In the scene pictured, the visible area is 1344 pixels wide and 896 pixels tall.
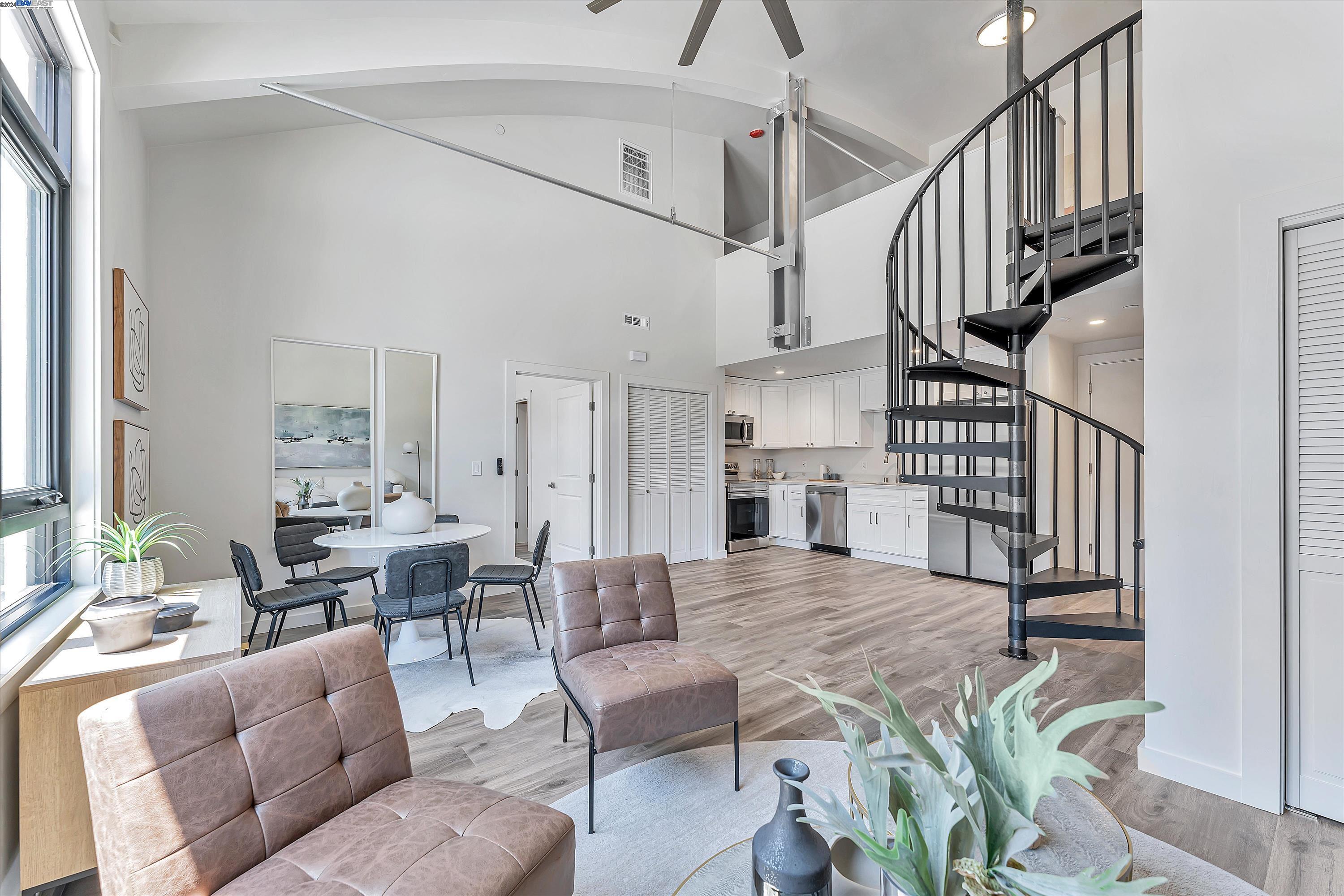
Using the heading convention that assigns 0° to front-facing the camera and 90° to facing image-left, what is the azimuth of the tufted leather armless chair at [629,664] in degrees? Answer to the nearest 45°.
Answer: approximately 315°

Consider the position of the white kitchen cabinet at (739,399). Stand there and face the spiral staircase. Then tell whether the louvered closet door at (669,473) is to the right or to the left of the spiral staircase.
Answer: right

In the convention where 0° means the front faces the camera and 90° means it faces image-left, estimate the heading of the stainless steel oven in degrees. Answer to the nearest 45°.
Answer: approximately 315°

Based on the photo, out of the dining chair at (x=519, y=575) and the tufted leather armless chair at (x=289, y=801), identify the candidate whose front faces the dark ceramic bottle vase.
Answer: the tufted leather armless chair

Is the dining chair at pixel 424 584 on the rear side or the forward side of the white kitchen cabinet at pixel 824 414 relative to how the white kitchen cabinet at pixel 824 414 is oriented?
on the forward side

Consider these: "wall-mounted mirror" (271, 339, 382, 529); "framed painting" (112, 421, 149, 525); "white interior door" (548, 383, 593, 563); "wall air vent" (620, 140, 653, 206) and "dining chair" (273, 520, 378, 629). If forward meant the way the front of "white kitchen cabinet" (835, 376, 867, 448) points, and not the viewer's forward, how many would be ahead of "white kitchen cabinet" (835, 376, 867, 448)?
5

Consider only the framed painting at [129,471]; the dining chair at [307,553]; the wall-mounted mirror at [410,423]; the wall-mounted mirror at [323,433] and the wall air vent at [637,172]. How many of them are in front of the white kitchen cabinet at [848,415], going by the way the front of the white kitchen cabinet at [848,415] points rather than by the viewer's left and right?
5

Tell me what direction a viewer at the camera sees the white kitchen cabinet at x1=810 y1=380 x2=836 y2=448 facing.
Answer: facing the viewer and to the left of the viewer

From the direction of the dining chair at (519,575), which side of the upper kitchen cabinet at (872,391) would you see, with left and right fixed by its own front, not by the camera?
front

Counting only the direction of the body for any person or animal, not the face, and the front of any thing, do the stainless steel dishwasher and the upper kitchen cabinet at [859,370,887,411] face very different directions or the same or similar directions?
same or similar directions

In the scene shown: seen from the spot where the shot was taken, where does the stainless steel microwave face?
facing the viewer and to the right of the viewer

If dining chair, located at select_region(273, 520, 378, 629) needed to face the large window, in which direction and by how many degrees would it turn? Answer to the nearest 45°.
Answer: approximately 90° to its right

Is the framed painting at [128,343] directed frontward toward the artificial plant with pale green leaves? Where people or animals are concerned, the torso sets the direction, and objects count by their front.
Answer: no

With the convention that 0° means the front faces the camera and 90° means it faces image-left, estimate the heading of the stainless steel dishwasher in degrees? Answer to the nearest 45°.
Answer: approximately 45°

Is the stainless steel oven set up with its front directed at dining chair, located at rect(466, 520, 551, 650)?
no

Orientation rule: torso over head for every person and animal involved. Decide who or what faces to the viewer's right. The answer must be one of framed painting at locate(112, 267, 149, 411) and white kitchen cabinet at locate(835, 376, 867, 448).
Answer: the framed painting

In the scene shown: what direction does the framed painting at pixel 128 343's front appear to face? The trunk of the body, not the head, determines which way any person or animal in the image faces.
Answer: to the viewer's right
